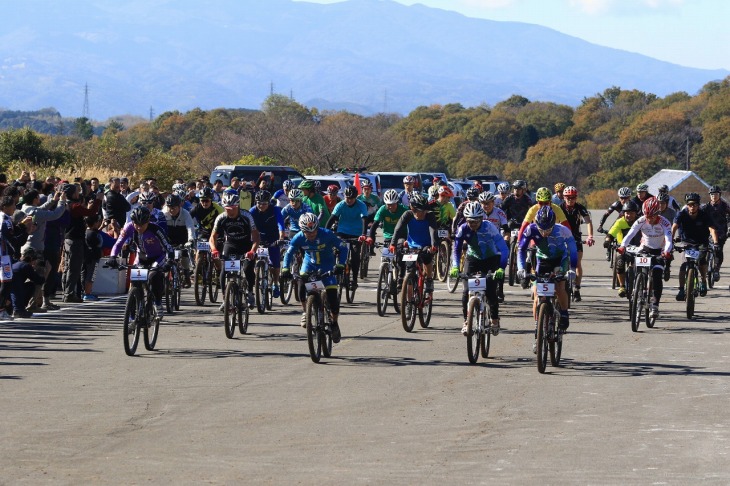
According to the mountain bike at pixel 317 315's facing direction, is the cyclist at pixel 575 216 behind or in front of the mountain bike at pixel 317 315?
behind

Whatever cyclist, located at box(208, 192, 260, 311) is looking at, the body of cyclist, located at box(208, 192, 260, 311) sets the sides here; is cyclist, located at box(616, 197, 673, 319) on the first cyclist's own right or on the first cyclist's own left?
on the first cyclist's own left

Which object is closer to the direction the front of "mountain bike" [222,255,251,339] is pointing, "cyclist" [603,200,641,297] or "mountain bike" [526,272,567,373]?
the mountain bike

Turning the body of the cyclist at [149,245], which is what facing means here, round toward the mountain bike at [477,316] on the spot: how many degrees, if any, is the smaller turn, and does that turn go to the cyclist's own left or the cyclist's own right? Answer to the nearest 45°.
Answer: approximately 90° to the cyclist's own left

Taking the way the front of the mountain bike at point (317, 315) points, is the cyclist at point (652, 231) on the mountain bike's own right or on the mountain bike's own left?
on the mountain bike's own left

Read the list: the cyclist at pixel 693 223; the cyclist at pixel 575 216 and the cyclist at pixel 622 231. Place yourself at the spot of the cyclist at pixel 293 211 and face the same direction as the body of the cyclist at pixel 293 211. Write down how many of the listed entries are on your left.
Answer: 3

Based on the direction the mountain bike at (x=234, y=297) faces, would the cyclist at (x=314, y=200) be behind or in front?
behind

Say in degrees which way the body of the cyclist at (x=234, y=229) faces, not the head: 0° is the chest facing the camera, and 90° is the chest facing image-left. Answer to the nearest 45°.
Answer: approximately 0°

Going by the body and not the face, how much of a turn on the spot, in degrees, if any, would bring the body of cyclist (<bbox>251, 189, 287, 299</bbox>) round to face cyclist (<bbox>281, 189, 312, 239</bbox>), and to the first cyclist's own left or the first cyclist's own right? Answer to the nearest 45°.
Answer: approximately 135° to the first cyclist's own left
